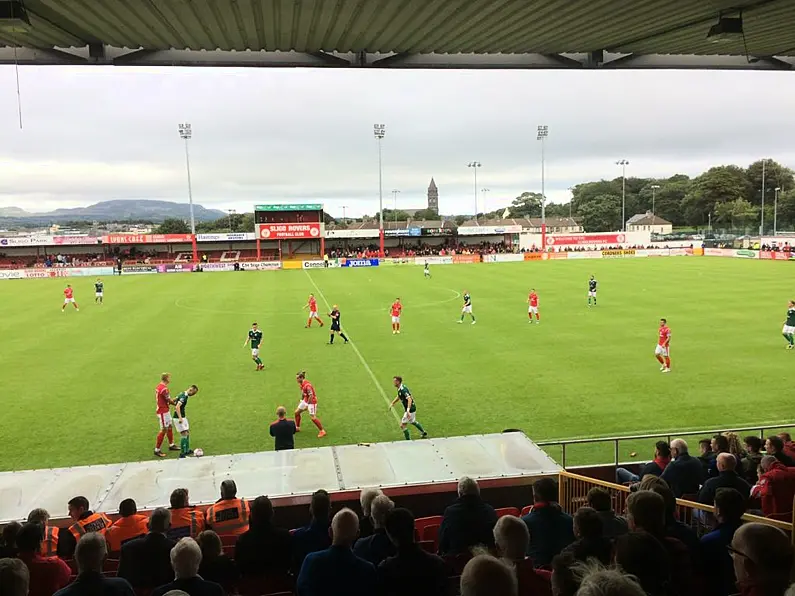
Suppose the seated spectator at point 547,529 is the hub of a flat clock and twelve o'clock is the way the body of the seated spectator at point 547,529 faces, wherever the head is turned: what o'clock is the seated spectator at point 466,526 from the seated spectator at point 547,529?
the seated spectator at point 466,526 is roughly at 8 o'clock from the seated spectator at point 547,529.

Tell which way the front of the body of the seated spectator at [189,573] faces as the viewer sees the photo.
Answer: away from the camera

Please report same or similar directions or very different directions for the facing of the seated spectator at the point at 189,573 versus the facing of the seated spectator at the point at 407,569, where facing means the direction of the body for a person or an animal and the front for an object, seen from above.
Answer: same or similar directions

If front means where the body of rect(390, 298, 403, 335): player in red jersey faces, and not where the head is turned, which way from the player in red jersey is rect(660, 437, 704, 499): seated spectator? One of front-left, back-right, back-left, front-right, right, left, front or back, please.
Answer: front

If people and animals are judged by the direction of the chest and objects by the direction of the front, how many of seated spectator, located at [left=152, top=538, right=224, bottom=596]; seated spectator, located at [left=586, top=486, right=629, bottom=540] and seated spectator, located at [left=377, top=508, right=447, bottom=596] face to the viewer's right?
0

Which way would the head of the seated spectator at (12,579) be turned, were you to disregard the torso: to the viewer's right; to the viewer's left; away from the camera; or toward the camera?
away from the camera

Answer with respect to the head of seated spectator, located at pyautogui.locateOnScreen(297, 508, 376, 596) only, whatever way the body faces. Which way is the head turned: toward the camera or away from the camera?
away from the camera

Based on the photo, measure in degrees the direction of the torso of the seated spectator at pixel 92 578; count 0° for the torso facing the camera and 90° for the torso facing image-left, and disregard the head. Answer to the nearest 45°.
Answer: approximately 180°

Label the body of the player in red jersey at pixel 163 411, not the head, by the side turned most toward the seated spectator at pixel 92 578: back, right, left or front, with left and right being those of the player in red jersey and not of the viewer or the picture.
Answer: right

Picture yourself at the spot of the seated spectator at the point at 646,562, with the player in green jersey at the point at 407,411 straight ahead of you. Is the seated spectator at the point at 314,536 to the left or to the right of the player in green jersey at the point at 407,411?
left

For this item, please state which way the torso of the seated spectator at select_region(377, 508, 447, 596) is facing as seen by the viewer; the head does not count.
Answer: away from the camera

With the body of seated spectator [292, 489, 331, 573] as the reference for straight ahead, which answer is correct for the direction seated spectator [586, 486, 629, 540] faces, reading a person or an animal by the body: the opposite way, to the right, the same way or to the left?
the same way

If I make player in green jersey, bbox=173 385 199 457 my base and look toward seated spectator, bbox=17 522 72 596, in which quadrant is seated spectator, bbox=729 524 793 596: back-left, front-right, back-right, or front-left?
front-left

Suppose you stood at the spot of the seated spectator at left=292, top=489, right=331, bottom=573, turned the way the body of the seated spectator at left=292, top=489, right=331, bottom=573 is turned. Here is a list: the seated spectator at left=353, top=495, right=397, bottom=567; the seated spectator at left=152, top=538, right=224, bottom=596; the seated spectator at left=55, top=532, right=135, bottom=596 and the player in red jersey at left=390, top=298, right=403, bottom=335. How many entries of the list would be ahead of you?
1

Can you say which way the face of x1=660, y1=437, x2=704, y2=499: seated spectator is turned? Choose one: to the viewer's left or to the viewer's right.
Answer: to the viewer's left

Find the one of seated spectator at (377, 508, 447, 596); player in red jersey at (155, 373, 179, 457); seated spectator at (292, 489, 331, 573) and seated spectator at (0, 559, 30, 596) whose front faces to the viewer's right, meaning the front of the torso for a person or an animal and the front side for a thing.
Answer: the player in red jersey

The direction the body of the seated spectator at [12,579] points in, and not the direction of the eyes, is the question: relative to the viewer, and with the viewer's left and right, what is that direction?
facing away from the viewer

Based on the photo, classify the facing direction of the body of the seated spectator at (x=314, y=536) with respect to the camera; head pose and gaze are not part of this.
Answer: away from the camera

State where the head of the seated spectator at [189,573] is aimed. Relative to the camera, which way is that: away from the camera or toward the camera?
away from the camera

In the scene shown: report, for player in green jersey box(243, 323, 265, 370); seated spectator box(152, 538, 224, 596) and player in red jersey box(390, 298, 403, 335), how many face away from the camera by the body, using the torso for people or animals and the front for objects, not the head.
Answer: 1

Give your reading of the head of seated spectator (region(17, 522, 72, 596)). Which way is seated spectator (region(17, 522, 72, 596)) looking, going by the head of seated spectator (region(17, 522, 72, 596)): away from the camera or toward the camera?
away from the camera

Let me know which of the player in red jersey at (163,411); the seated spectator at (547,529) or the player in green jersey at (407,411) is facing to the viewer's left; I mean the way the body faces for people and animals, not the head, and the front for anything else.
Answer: the player in green jersey

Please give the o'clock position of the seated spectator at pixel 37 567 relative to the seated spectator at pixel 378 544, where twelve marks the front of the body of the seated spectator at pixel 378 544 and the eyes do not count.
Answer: the seated spectator at pixel 37 567 is roughly at 9 o'clock from the seated spectator at pixel 378 544.
